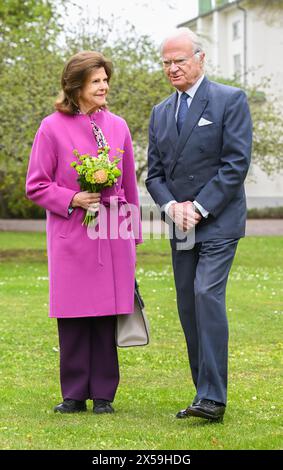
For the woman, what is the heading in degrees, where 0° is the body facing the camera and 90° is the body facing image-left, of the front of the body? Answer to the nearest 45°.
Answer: approximately 315°

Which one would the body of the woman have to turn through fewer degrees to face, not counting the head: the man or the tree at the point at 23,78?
the man

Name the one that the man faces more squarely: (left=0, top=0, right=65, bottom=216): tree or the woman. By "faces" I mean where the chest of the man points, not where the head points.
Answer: the woman

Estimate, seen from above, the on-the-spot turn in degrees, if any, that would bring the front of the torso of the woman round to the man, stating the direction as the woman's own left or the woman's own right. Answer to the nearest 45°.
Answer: approximately 45° to the woman's own left

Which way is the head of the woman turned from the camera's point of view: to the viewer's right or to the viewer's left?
to the viewer's right
